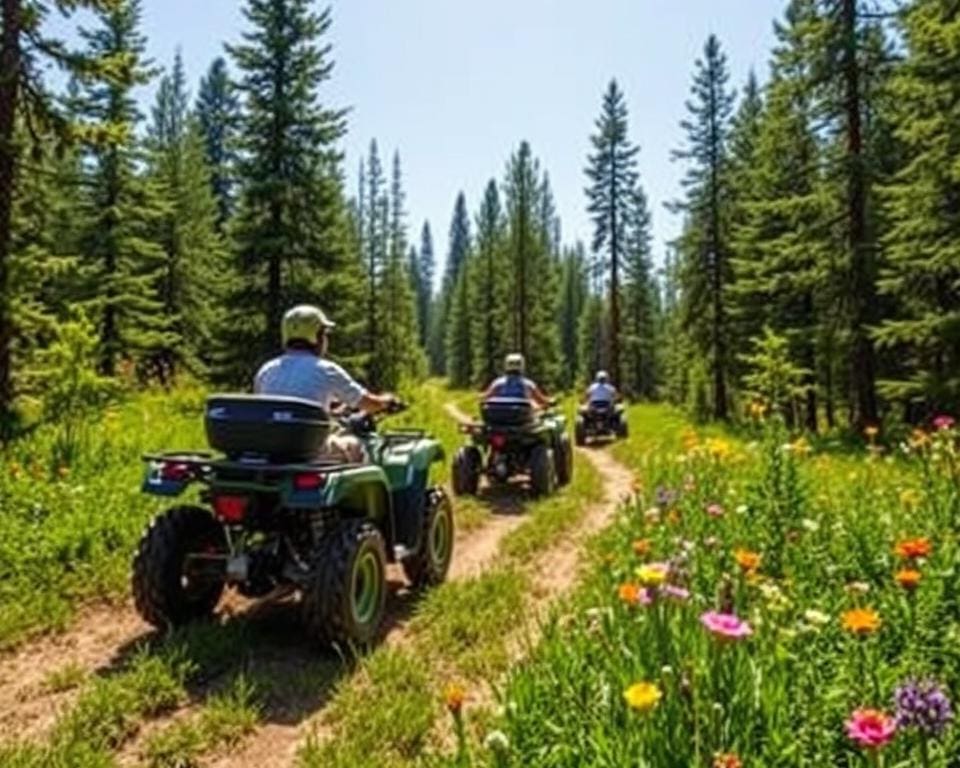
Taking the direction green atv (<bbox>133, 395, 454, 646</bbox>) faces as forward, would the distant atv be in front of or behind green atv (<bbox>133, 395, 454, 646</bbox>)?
in front

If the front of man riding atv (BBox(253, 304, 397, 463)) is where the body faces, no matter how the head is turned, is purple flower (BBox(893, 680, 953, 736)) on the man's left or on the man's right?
on the man's right

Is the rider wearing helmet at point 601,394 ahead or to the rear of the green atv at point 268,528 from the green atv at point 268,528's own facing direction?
ahead

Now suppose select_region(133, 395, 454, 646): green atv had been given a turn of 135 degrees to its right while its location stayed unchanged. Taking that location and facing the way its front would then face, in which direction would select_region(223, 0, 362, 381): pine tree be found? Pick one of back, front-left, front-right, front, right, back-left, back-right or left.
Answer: back

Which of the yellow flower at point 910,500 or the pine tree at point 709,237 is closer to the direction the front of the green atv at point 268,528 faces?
the pine tree

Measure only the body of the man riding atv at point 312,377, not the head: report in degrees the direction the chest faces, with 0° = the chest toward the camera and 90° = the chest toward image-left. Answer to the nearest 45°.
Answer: approximately 225°

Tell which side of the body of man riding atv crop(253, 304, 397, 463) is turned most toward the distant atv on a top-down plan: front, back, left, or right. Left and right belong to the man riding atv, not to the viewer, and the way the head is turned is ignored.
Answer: front

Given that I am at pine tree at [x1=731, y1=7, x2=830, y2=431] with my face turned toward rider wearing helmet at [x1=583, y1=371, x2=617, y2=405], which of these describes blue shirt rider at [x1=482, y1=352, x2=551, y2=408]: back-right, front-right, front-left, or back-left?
front-left

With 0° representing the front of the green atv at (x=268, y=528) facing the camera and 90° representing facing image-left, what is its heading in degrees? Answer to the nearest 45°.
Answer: approximately 225°

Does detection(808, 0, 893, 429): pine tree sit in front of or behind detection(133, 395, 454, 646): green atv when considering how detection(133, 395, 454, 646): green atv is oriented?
in front
